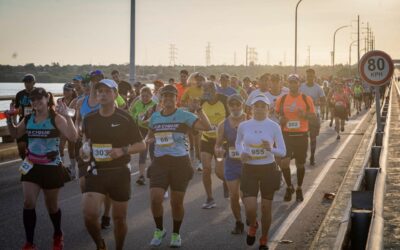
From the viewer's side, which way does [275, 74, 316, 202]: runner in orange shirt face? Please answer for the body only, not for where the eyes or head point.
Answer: toward the camera

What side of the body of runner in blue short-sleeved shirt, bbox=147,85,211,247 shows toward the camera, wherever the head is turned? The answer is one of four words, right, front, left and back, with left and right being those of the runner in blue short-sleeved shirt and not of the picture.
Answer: front

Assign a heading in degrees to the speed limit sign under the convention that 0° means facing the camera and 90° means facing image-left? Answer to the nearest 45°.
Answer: approximately 0°

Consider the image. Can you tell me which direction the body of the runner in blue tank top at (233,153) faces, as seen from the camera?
toward the camera

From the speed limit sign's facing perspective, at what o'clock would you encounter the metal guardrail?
The metal guardrail is roughly at 12 o'clock from the speed limit sign.
